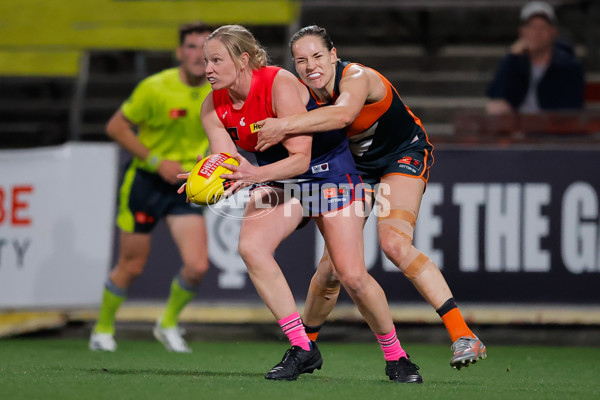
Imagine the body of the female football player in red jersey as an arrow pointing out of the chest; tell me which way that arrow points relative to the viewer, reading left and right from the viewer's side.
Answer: facing the viewer and to the left of the viewer

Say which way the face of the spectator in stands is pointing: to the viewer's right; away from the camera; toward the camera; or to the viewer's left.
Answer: toward the camera

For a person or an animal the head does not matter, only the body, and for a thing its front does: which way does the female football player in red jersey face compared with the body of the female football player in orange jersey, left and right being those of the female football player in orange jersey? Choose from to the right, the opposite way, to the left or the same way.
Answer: the same way

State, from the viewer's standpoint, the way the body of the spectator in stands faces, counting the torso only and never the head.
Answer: toward the camera

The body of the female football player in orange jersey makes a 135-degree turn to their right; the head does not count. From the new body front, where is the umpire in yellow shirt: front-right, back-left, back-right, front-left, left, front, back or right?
front-left

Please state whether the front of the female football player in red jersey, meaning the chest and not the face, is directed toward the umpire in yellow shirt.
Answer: no

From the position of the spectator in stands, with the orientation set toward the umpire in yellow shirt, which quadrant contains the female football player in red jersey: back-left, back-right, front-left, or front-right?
front-left

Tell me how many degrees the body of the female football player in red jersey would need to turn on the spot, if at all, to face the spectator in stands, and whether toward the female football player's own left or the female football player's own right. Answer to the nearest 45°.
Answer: approximately 180°

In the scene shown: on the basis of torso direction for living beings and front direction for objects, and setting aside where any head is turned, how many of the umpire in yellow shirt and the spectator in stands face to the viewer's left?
0

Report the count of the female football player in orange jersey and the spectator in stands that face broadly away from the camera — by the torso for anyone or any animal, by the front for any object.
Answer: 0
